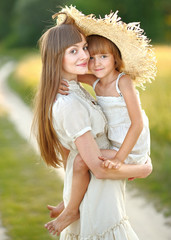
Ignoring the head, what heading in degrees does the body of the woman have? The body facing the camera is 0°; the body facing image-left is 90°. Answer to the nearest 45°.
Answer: approximately 270°
